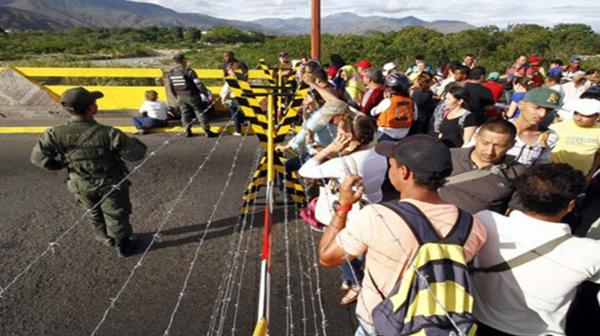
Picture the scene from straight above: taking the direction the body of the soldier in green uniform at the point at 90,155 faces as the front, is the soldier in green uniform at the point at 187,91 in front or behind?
in front

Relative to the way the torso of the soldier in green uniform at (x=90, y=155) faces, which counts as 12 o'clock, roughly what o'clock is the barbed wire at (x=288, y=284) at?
The barbed wire is roughly at 3 o'clock from the soldier in green uniform.

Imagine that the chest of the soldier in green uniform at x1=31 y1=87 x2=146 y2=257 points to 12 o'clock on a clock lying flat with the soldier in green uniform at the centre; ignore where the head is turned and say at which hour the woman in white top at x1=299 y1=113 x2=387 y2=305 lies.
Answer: The woman in white top is roughly at 3 o'clock from the soldier in green uniform.

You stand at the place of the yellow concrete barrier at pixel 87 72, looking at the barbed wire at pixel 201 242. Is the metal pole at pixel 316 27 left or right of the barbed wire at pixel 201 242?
left

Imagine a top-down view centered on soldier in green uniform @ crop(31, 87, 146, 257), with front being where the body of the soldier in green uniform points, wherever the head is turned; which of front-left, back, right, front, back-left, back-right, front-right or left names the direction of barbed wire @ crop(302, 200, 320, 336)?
right

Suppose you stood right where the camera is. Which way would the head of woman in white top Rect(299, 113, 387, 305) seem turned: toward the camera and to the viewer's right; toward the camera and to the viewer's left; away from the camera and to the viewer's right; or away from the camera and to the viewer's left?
away from the camera and to the viewer's left

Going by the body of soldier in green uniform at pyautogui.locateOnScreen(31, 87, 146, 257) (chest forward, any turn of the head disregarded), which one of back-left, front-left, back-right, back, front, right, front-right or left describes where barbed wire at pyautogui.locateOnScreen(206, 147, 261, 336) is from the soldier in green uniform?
right

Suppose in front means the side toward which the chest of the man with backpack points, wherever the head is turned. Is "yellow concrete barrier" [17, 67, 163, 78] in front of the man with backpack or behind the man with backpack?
in front

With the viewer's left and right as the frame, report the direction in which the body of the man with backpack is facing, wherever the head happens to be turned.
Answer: facing away from the viewer and to the left of the viewer

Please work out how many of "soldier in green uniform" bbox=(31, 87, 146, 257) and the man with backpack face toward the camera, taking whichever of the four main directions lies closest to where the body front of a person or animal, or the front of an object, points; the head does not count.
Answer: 0

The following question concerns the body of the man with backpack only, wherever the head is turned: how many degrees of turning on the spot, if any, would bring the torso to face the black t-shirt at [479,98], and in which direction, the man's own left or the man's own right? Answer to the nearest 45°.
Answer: approximately 45° to the man's own right

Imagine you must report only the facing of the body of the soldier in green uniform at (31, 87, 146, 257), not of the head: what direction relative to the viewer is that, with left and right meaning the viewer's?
facing away from the viewer and to the right of the viewer
